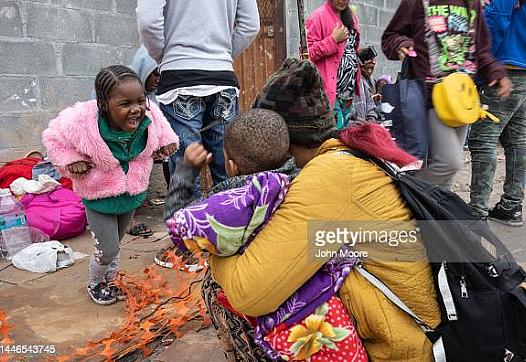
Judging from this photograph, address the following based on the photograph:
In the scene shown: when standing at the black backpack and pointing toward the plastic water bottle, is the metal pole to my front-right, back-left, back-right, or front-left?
front-right

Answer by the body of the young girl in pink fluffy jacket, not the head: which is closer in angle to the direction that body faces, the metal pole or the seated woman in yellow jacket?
the seated woman in yellow jacket

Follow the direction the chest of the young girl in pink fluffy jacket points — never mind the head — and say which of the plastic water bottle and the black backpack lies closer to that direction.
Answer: the black backpack

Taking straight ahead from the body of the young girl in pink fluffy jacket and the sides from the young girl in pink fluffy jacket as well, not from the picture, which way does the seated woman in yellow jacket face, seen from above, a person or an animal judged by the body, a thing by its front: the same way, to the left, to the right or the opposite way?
the opposite way

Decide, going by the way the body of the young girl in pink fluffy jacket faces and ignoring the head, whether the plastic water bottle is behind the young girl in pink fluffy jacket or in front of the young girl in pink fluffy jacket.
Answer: behind

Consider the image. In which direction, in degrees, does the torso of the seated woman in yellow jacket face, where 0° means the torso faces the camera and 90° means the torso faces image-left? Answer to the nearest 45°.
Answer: approximately 135°

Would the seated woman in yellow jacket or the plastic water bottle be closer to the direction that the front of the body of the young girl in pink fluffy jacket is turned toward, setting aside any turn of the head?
the seated woman in yellow jacket

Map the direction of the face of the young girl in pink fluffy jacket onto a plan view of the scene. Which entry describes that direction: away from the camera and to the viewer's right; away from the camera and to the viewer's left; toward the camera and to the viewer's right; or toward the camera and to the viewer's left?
toward the camera and to the viewer's right

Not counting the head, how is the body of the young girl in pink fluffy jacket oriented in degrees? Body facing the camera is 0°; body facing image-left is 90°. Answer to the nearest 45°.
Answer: approximately 315°

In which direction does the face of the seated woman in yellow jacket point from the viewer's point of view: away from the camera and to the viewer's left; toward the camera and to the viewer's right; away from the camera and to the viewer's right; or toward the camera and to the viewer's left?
away from the camera and to the viewer's left

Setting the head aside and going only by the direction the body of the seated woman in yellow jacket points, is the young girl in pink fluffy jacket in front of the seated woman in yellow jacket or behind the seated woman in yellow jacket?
in front

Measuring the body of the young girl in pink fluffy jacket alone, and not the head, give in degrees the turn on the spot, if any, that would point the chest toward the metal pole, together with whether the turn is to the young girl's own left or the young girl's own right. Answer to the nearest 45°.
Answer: approximately 90° to the young girl's own left
